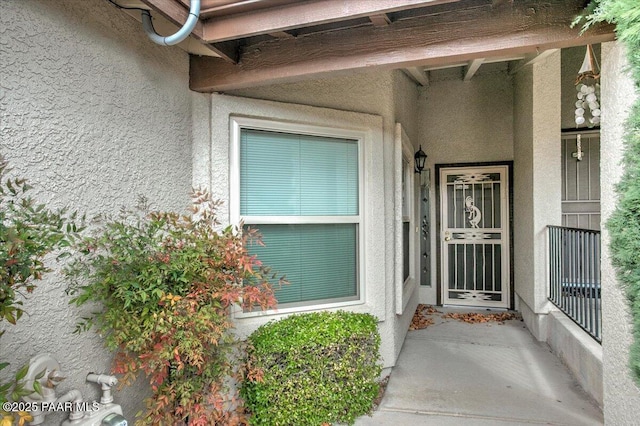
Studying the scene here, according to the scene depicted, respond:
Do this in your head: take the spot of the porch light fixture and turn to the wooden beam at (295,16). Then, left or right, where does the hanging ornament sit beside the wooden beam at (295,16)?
left

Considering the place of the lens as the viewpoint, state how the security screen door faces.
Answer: facing the viewer

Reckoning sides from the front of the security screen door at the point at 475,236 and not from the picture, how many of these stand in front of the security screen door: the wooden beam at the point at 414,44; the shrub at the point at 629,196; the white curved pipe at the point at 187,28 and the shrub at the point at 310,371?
4

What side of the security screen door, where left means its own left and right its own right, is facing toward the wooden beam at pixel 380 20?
front

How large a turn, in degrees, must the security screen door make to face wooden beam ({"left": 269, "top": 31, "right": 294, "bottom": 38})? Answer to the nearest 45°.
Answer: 0° — it already faces it

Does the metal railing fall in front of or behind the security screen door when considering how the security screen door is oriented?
in front

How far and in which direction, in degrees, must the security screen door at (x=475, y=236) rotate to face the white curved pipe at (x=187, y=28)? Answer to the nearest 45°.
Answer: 0° — it already faces it

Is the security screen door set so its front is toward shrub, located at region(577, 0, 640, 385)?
yes

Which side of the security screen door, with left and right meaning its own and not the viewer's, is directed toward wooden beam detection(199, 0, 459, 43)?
front

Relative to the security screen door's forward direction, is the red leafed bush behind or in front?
in front

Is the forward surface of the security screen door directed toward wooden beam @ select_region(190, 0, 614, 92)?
yes
